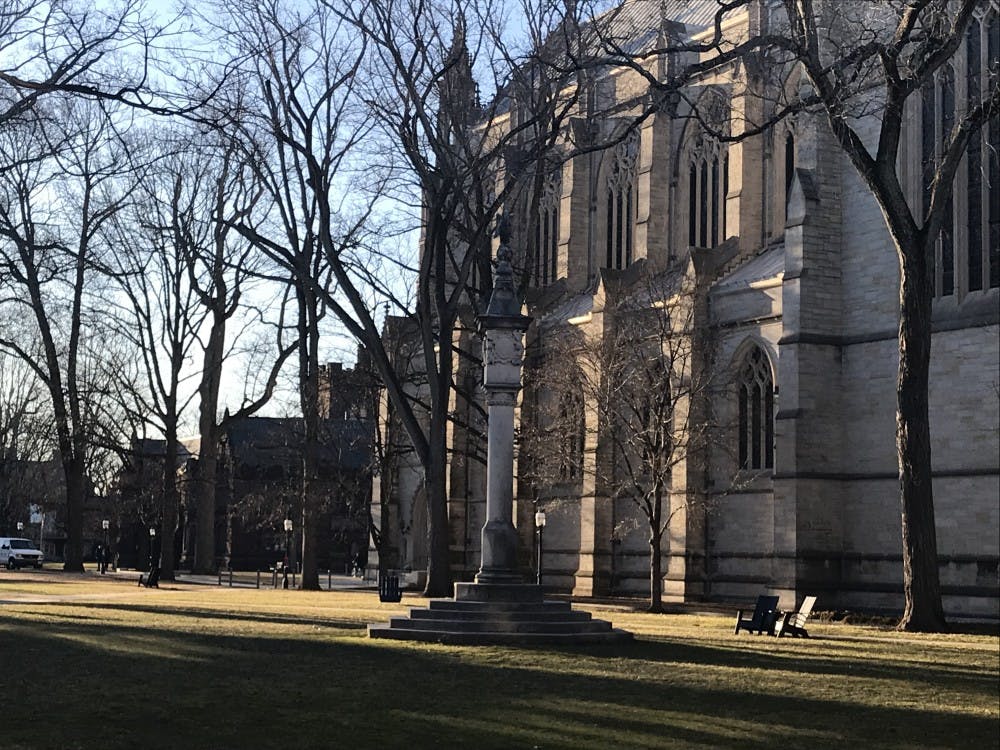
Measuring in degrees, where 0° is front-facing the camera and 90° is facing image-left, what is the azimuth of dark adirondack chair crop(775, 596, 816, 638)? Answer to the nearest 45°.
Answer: approximately 90°

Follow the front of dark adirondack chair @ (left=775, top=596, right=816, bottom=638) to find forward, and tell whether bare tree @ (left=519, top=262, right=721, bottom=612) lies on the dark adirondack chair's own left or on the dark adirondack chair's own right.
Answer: on the dark adirondack chair's own right

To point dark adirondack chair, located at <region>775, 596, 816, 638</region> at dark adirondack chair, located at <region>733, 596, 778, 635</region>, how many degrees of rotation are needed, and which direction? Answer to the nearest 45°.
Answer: approximately 45° to its right

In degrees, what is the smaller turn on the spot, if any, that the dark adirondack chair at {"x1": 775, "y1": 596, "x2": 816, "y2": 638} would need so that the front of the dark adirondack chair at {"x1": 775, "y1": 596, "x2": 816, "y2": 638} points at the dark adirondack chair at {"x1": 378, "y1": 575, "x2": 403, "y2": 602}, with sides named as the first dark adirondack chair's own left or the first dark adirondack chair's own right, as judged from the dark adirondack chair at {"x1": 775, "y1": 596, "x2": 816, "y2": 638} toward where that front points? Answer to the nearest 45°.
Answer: approximately 45° to the first dark adirondack chair's own right

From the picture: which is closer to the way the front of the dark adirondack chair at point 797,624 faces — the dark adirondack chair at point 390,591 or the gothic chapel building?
the dark adirondack chair

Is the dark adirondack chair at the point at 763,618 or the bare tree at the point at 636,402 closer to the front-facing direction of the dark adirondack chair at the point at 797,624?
the dark adirondack chair
